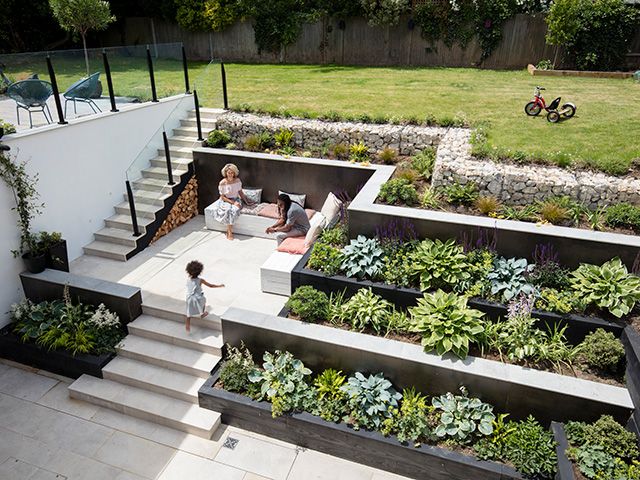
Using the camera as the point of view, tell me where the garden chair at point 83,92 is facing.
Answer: facing to the left of the viewer

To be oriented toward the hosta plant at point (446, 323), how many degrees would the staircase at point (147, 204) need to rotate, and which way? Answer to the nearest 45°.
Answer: approximately 90° to its left

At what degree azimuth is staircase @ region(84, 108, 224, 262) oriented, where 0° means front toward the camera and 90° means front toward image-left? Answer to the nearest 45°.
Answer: approximately 45°

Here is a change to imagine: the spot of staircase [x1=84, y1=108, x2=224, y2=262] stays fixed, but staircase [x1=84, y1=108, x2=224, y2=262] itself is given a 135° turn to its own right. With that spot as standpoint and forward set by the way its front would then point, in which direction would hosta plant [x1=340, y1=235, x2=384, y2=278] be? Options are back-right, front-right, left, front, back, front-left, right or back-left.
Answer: back-right

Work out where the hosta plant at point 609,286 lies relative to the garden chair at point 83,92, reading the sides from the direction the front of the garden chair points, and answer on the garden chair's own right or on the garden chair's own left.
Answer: on the garden chair's own left

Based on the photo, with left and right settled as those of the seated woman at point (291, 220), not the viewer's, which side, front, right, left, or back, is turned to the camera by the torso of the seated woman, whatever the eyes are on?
left

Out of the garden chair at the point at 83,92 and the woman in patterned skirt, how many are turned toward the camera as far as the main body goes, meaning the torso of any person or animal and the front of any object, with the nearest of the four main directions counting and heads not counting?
1

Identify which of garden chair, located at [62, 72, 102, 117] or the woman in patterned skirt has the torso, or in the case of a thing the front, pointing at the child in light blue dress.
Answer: the woman in patterned skirt

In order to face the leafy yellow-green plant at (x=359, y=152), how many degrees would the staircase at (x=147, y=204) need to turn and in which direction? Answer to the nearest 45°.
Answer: approximately 135° to its left

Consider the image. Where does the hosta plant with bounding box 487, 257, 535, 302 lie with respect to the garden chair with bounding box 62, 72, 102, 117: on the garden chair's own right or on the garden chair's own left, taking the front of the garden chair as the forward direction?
on the garden chair's own left

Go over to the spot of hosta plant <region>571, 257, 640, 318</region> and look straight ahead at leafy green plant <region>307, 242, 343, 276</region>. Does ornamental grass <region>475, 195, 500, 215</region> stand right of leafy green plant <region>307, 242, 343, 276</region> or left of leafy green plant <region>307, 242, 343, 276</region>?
right

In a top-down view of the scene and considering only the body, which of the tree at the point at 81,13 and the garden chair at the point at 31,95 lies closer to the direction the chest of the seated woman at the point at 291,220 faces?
the garden chair
